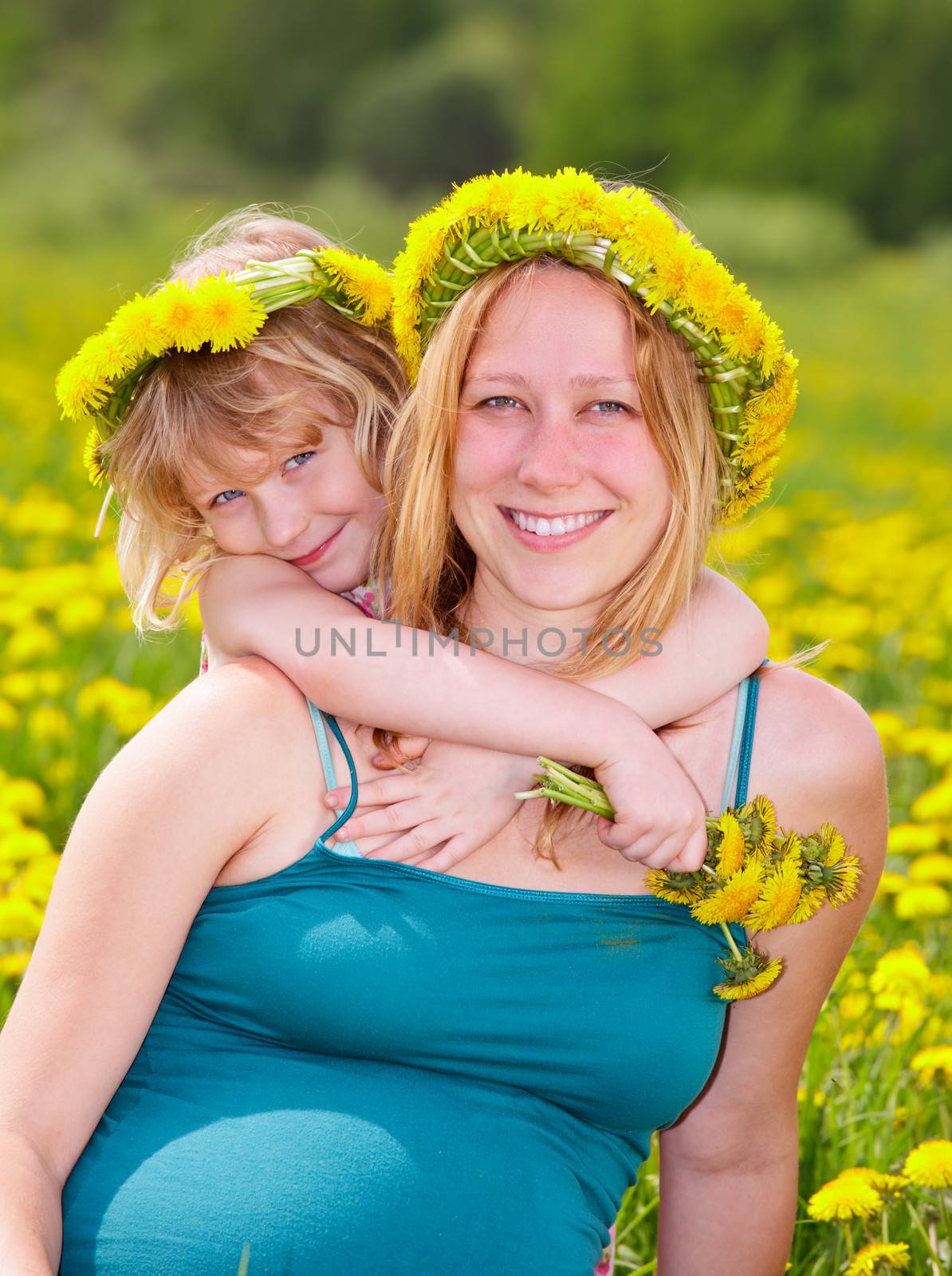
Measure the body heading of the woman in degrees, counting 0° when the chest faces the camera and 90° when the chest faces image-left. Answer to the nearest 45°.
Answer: approximately 0°

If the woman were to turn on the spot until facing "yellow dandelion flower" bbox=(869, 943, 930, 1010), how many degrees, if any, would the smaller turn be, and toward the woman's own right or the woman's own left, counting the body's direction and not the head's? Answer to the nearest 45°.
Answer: approximately 135° to the woman's own left

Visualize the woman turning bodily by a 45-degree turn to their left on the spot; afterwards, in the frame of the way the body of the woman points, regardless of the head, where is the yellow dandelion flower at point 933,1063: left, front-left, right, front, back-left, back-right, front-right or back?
left

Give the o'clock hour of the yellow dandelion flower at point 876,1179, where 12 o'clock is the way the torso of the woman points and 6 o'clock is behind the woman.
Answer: The yellow dandelion flower is roughly at 8 o'clock from the woman.

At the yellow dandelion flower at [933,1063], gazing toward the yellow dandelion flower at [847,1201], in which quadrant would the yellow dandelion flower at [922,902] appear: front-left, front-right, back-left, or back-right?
back-right

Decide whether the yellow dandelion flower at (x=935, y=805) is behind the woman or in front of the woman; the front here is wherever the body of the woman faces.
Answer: behind
